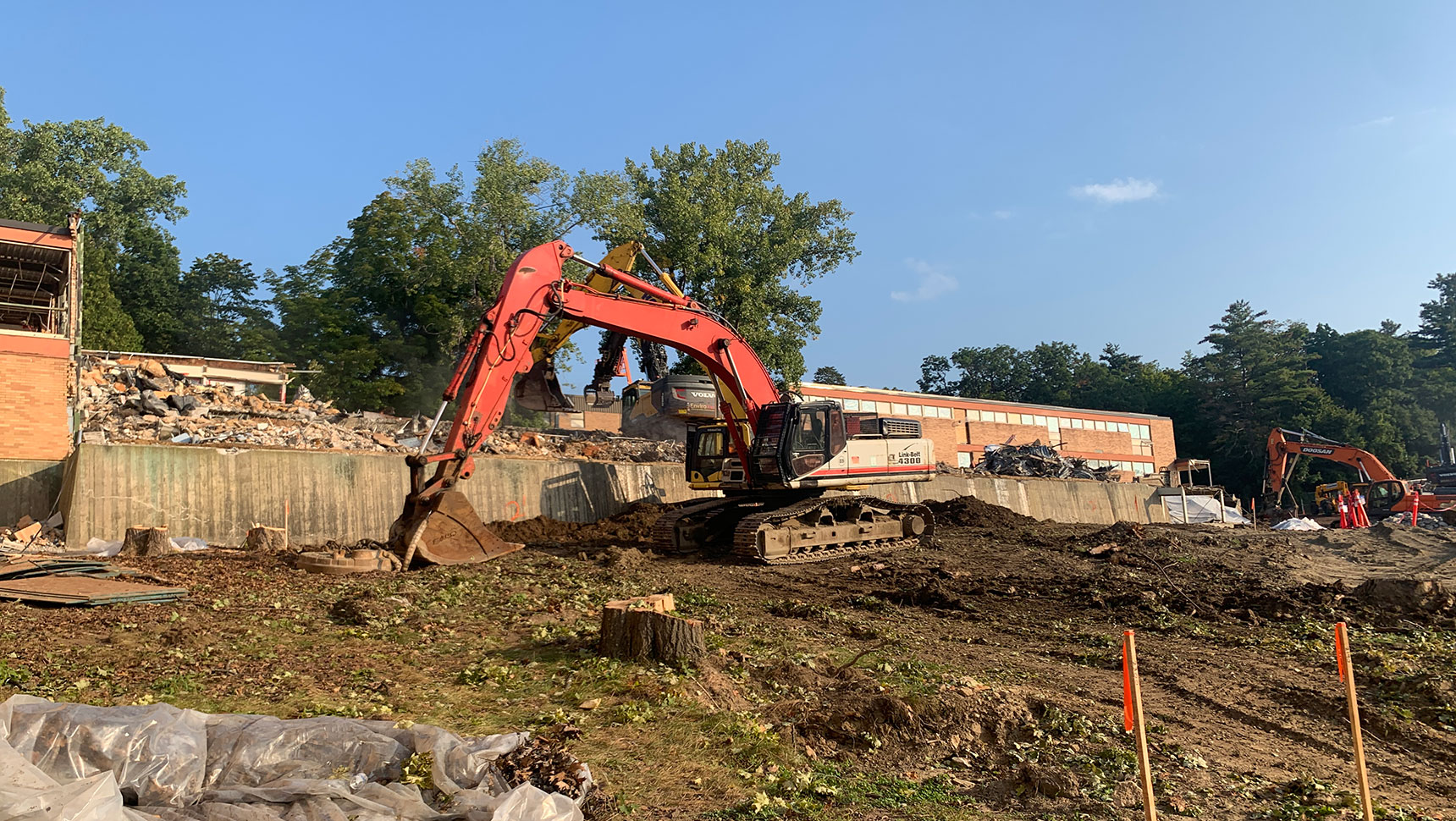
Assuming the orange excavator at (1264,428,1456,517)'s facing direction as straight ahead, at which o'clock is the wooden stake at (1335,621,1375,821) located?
The wooden stake is roughly at 9 o'clock from the orange excavator.

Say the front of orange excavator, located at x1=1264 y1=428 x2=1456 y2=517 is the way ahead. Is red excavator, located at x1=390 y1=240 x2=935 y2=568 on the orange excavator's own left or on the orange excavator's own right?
on the orange excavator's own left

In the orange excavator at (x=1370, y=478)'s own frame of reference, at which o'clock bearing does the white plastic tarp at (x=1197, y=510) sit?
The white plastic tarp is roughly at 10 o'clock from the orange excavator.

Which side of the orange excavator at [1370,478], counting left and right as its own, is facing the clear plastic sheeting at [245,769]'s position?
left

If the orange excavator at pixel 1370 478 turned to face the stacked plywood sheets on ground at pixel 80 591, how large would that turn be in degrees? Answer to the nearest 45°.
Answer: approximately 90° to its left

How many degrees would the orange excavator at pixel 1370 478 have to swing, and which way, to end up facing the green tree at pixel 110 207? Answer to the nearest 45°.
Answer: approximately 45° to its left

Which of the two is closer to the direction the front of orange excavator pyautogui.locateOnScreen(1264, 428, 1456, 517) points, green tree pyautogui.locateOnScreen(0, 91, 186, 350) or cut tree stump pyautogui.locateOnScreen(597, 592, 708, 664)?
the green tree

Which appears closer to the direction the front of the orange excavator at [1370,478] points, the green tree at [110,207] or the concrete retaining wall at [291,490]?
the green tree

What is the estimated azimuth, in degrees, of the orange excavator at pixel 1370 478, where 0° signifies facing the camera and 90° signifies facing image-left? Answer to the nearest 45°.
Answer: approximately 90°

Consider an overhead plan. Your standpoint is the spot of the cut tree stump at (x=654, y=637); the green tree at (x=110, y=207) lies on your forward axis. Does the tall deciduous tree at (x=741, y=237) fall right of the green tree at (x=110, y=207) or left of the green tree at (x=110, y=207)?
right
